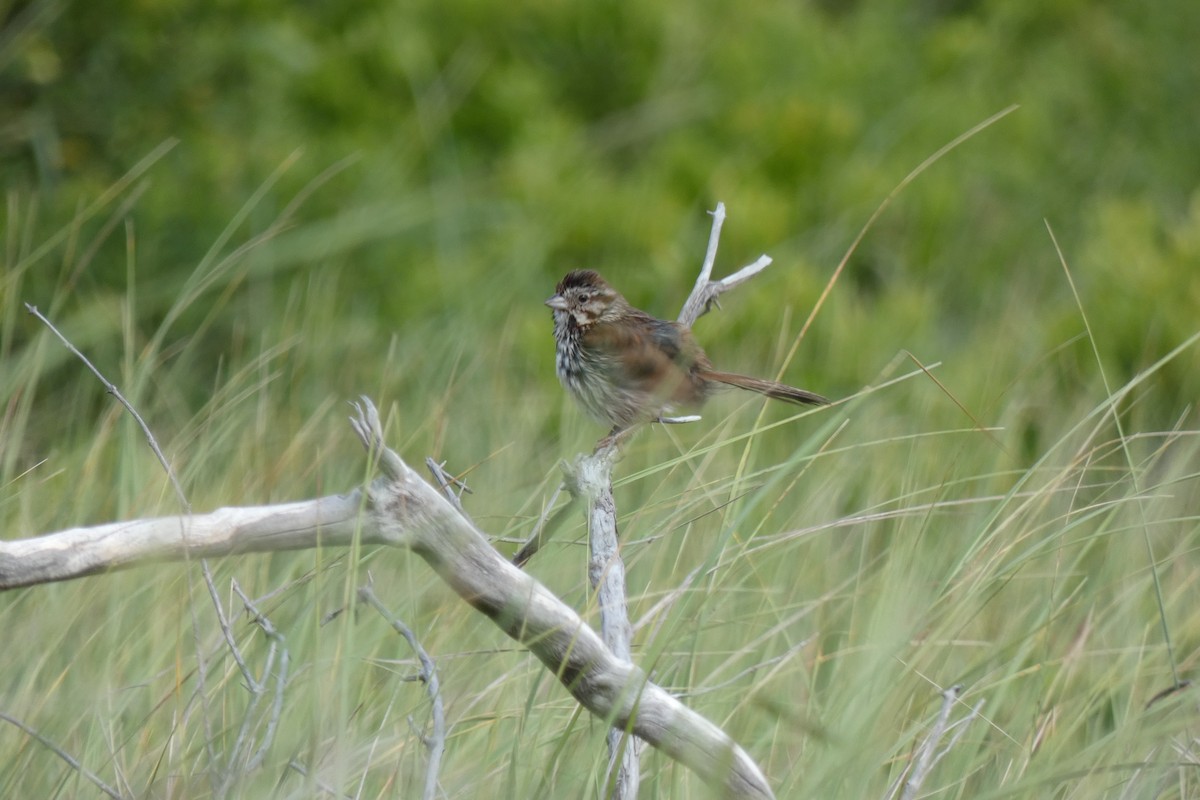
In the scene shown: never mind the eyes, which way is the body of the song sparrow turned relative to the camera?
to the viewer's left
